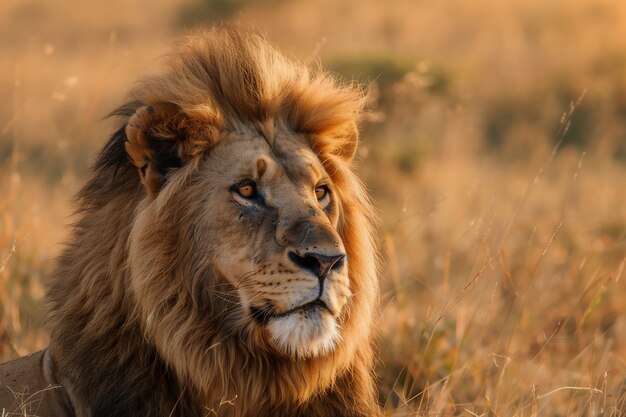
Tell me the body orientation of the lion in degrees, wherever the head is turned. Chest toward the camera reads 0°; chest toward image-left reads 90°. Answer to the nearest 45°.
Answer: approximately 315°
